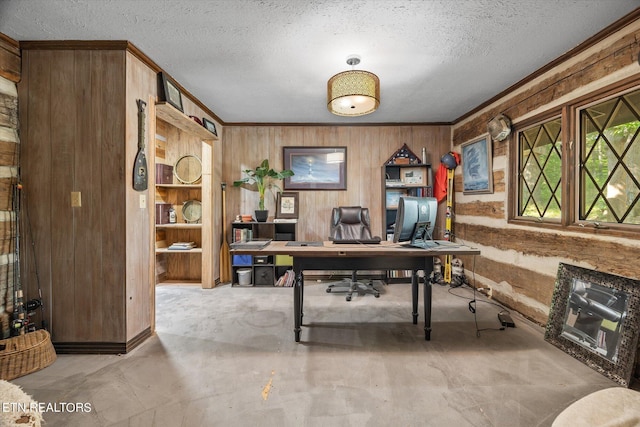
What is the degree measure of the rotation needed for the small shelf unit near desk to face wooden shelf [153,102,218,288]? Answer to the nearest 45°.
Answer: approximately 90° to its right

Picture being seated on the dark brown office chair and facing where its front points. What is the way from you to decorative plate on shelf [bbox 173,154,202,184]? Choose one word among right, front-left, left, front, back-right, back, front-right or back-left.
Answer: right

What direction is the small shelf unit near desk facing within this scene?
toward the camera

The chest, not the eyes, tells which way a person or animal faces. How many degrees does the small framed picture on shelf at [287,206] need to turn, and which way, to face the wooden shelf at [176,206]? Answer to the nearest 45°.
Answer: approximately 90° to its right

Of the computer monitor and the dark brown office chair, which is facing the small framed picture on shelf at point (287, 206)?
the computer monitor

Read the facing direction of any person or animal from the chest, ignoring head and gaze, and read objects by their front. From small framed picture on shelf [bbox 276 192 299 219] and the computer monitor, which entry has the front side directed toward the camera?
the small framed picture on shelf

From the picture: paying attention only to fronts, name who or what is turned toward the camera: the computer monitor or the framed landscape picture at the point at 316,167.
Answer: the framed landscape picture

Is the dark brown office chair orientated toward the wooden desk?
yes

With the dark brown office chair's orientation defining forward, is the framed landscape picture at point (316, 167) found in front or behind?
behind

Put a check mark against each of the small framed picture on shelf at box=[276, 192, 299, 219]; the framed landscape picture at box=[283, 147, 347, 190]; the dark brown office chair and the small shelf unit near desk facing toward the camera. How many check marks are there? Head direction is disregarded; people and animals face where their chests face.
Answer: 4

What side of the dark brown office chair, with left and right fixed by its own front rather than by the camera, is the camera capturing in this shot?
front

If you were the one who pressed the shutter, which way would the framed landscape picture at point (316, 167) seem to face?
facing the viewer

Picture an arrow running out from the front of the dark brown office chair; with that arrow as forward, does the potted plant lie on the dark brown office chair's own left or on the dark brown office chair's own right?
on the dark brown office chair's own right

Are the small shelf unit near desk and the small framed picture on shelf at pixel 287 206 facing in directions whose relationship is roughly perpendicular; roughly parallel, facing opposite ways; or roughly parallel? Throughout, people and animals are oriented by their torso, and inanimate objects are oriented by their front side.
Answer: roughly parallel

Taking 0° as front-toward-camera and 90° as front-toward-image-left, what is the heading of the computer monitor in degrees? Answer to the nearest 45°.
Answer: approximately 135°

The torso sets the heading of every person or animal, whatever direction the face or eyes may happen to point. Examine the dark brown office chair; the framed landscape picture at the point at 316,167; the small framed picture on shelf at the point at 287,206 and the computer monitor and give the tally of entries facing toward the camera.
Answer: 3

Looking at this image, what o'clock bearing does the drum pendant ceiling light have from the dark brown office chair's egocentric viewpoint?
The drum pendant ceiling light is roughly at 12 o'clock from the dark brown office chair.
